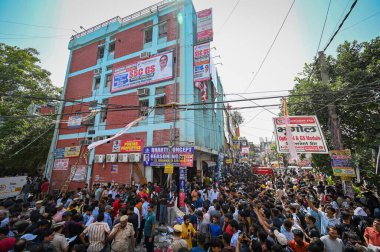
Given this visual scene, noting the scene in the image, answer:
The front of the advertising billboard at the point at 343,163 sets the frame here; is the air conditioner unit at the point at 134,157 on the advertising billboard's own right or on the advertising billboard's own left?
on the advertising billboard's own right

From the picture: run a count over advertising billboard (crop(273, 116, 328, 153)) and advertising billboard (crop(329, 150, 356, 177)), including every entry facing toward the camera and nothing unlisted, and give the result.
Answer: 2

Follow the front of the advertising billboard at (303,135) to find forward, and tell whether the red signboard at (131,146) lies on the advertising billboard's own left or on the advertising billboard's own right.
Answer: on the advertising billboard's own right

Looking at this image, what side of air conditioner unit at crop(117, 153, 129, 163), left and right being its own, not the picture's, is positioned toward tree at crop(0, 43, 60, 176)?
right

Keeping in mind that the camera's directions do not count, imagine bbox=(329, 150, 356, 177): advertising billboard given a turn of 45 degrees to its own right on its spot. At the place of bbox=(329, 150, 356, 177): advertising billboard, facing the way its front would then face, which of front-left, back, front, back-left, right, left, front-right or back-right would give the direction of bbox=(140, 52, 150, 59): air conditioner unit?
front-right

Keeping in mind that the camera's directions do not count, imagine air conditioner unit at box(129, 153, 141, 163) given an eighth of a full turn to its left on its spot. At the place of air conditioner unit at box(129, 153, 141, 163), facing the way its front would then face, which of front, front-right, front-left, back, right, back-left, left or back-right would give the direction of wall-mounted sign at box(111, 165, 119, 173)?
back-right

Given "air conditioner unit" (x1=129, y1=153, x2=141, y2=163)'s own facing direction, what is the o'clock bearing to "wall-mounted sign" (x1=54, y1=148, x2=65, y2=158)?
The wall-mounted sign is roughly at 3 o'clock from the air conditioner unit.

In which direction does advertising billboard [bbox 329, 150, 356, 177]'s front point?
toward the camera

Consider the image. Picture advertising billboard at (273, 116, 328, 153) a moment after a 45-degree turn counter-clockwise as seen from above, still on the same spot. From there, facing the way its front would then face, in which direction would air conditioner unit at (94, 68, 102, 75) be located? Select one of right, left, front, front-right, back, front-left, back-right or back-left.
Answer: back-right

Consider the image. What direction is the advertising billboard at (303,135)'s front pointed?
toward the camera

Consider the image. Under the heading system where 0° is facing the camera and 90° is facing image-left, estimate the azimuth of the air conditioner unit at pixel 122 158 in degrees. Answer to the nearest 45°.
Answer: approximately 45°

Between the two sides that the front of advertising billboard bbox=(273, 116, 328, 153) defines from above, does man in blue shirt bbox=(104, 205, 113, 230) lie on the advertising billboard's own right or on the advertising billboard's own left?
on the advertising billboard's own right

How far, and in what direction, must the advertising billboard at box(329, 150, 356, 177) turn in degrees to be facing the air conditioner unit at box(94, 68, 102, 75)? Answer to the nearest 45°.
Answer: approximately 90° to its right
